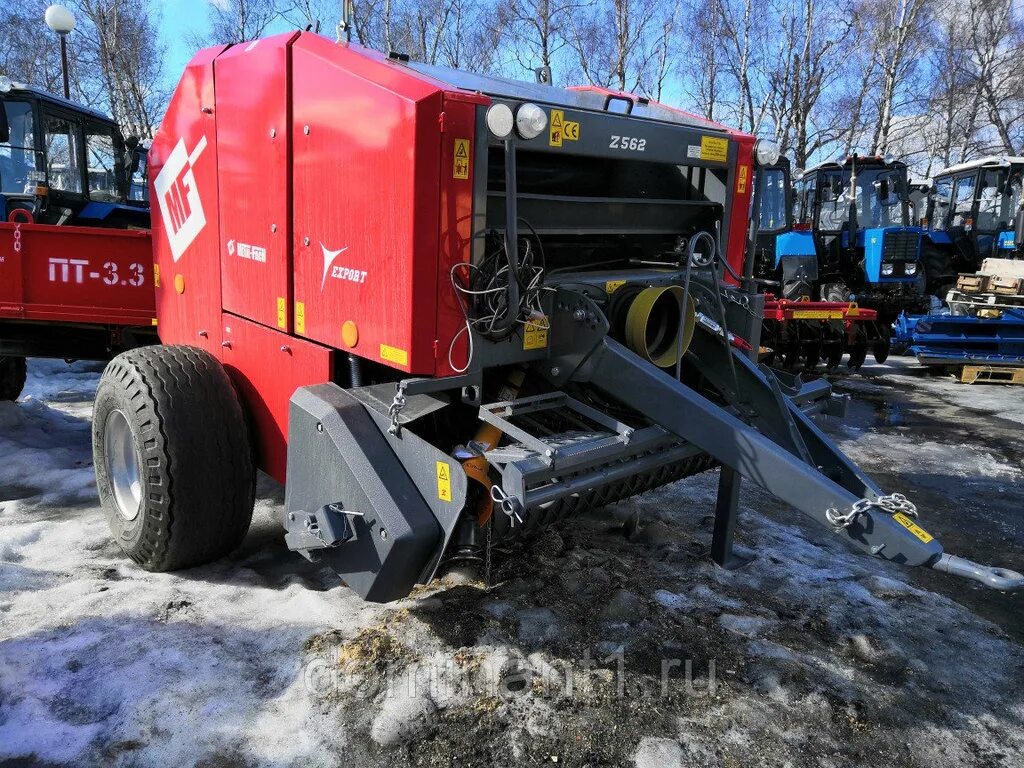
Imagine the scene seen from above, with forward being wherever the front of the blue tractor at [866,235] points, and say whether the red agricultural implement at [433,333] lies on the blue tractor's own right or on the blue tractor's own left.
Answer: on the blue tractor's own right

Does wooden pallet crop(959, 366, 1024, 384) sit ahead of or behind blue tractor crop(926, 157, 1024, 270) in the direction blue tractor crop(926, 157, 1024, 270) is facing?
ahead

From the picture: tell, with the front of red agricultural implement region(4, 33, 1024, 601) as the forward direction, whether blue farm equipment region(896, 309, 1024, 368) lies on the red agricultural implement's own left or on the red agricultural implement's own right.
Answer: on the red agricultural implement's own left

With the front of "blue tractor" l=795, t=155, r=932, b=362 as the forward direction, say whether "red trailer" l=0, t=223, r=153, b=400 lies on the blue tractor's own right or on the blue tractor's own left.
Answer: on the blue tractor's own right

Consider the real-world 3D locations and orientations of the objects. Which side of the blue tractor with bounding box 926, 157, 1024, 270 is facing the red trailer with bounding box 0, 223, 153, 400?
right

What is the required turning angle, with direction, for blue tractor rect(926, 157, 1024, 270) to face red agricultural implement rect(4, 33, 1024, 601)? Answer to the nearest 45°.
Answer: approximately 45° to its right

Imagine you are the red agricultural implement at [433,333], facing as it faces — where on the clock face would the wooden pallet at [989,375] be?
The wooden pallet is roughly at 9 o'clock from the red agricultural implement.

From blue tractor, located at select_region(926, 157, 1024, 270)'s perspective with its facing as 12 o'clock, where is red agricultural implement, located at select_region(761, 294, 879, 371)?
The red agricultural implement is roughly at 2 o'clock from the blue tractor.

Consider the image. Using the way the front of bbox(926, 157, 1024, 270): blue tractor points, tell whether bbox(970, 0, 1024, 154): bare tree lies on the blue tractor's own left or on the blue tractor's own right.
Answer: on the blue tractor's own left

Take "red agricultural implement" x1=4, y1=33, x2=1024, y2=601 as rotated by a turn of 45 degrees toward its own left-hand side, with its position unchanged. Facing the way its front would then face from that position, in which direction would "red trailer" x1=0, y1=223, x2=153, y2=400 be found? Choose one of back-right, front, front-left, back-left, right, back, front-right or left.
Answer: back-left
